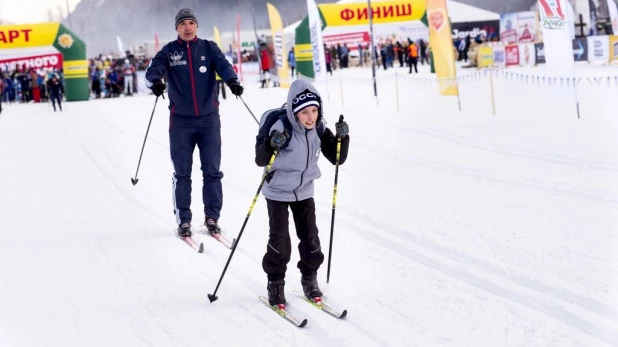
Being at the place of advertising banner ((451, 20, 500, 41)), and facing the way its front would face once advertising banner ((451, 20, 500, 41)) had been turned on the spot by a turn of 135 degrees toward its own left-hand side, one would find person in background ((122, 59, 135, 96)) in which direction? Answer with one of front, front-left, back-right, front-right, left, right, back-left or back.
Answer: back

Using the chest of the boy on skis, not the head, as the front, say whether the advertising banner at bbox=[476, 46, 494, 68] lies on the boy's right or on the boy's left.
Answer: on the boy's left

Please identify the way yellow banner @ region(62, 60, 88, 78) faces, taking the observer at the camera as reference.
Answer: facing the viewer

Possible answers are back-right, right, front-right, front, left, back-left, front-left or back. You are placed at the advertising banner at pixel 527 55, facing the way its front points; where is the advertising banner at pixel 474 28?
back

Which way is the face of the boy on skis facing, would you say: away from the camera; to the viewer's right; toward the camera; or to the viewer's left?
toward the camera

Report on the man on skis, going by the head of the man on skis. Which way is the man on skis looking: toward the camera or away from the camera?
toward the camera

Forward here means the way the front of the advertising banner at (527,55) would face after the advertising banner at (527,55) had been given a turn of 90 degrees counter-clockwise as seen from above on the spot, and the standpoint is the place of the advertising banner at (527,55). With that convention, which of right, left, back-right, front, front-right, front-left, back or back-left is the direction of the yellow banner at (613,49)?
front-right

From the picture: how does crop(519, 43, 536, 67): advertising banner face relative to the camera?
toward the camera

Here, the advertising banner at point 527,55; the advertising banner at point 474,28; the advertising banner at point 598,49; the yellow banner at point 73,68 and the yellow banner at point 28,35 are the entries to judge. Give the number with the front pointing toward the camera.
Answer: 5

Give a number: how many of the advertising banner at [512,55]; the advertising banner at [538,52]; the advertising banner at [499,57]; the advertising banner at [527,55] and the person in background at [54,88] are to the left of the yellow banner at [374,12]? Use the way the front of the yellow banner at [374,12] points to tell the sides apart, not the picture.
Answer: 4

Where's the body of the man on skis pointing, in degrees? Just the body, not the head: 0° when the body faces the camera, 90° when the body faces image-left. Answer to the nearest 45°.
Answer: approximately 0°

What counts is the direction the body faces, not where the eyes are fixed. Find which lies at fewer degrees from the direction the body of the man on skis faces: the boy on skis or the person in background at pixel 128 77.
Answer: the boy on skis

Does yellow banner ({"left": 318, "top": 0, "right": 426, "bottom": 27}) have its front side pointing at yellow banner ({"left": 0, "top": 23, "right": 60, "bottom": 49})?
no

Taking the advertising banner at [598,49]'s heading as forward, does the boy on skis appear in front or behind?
in front

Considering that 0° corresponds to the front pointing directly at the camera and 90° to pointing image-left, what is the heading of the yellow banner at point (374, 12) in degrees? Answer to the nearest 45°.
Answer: approximately 0°

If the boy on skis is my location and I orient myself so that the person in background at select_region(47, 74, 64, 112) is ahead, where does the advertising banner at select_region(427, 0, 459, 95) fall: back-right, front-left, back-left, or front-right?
front-right
